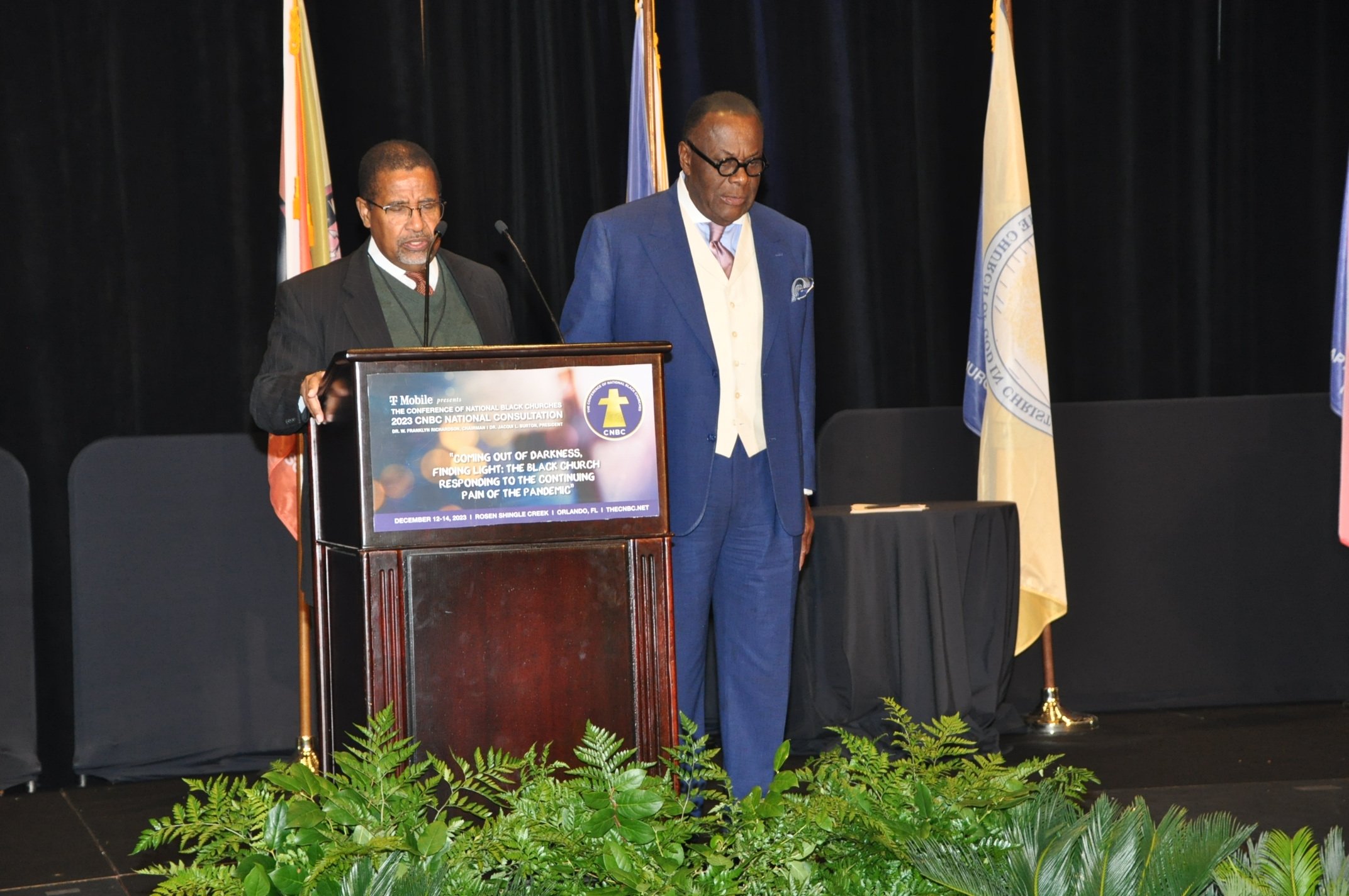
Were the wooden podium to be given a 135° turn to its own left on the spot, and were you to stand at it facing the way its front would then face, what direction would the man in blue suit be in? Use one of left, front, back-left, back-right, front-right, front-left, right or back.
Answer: front

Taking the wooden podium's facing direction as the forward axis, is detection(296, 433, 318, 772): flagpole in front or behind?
behind

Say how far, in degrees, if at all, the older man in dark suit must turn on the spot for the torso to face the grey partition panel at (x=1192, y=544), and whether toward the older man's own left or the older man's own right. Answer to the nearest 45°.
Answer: approximately 90° to the older man's own left

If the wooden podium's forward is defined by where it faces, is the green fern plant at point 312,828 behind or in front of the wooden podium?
in front

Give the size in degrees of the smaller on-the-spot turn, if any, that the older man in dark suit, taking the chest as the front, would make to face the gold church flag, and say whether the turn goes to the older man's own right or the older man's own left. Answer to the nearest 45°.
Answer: approximately 90° to the older man's own left

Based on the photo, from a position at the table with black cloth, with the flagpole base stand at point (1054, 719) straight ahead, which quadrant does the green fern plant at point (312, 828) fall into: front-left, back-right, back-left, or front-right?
back-right

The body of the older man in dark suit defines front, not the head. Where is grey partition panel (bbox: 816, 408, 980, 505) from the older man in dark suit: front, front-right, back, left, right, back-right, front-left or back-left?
left

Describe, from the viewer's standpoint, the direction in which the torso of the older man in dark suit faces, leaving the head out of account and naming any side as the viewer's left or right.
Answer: facing the viewer and to the right of the viewer

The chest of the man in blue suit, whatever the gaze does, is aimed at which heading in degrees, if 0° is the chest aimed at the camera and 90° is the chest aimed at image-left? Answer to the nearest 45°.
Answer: approximately 315°

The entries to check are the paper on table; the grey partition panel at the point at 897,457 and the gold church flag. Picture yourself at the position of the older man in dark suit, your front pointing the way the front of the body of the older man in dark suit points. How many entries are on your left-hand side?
3

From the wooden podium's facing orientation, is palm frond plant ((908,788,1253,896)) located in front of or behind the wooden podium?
in front
